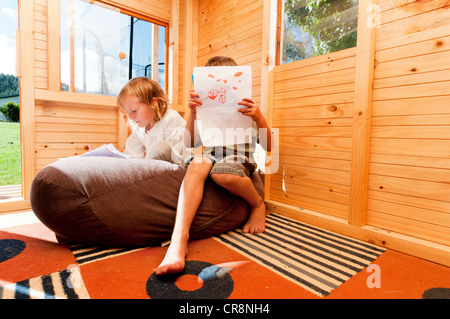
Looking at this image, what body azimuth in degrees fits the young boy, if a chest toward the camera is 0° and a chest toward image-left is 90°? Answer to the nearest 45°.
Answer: approximately 0°

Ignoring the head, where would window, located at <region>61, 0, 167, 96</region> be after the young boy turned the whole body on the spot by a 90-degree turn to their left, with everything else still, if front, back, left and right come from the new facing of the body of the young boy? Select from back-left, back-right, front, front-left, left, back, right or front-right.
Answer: back-left
